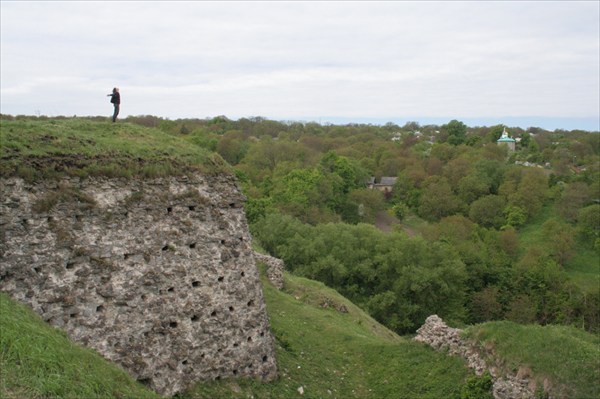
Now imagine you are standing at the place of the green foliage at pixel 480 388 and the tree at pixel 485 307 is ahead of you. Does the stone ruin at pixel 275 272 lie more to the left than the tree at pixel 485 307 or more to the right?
left

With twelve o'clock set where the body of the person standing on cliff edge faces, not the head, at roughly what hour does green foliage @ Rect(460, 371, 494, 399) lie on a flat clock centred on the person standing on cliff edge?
The green foliage is roughly at 7 o'clock from the person standing on cliff edge.

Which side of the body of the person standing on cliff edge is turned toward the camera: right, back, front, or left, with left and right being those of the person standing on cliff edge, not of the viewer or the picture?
left

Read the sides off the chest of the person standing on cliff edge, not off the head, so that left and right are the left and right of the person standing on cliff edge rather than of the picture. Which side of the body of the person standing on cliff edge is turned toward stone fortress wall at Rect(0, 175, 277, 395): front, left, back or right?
left

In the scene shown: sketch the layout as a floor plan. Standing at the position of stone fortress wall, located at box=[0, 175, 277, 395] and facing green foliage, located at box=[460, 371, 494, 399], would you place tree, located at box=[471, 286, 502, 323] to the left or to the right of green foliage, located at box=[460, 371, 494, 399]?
left

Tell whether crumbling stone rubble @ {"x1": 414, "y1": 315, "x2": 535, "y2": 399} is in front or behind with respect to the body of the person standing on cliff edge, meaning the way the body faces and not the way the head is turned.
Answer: behind
